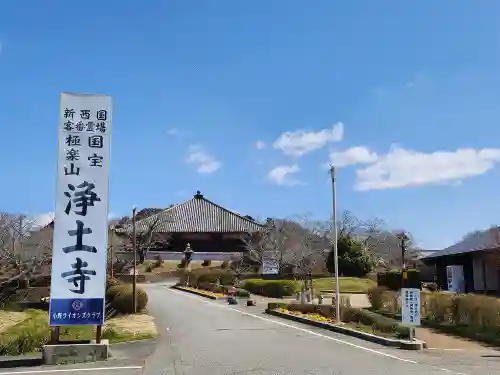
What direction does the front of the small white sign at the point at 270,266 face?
toward the camera

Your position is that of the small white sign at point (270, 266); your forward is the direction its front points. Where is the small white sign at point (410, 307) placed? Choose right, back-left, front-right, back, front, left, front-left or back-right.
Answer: front

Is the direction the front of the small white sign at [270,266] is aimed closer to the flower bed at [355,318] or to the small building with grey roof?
the flower bed

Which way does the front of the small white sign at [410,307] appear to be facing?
toward the camera

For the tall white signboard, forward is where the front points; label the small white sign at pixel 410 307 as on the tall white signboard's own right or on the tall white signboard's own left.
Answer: on the tall white signboard's own left

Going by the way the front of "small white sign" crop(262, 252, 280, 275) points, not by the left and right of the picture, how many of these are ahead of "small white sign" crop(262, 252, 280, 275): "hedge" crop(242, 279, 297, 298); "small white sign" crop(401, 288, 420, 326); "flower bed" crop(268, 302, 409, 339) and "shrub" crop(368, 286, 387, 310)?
4

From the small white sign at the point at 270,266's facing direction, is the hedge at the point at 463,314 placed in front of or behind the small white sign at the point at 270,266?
in front

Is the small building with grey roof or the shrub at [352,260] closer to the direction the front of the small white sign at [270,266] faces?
the small building with grey roof

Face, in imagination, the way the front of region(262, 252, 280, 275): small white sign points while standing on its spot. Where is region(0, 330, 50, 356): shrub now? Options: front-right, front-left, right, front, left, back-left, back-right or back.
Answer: front

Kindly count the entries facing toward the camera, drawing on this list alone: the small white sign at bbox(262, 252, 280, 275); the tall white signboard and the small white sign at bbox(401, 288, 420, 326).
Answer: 3

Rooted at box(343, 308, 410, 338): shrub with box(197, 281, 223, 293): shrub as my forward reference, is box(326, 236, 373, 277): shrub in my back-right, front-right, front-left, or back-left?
front-right
